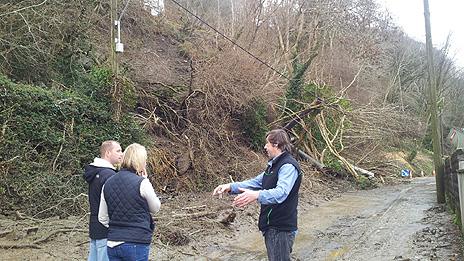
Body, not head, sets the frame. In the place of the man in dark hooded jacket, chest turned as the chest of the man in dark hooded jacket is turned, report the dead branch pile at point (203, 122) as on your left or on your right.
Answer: on your left

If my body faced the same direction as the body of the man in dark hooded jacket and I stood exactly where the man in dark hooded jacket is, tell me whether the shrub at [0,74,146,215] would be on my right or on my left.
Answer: on my left

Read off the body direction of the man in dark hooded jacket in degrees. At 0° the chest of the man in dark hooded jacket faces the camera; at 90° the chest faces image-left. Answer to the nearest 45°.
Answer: approximately 270°

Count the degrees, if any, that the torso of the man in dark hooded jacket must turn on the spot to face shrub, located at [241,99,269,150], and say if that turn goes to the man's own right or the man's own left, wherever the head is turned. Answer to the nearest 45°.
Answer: approximately 45° to the man's own left

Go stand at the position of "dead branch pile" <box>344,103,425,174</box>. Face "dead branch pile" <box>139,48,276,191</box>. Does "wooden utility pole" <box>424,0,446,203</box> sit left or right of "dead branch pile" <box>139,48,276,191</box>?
left

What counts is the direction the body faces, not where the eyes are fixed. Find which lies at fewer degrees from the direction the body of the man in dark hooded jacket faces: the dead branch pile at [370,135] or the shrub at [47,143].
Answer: the dead branch pile

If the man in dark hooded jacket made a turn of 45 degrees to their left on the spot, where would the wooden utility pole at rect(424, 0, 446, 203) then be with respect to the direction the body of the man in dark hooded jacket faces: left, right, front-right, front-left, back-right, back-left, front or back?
front

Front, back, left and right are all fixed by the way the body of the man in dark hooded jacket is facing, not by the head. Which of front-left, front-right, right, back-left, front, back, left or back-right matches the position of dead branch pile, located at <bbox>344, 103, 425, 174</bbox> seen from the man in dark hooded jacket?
front-left
